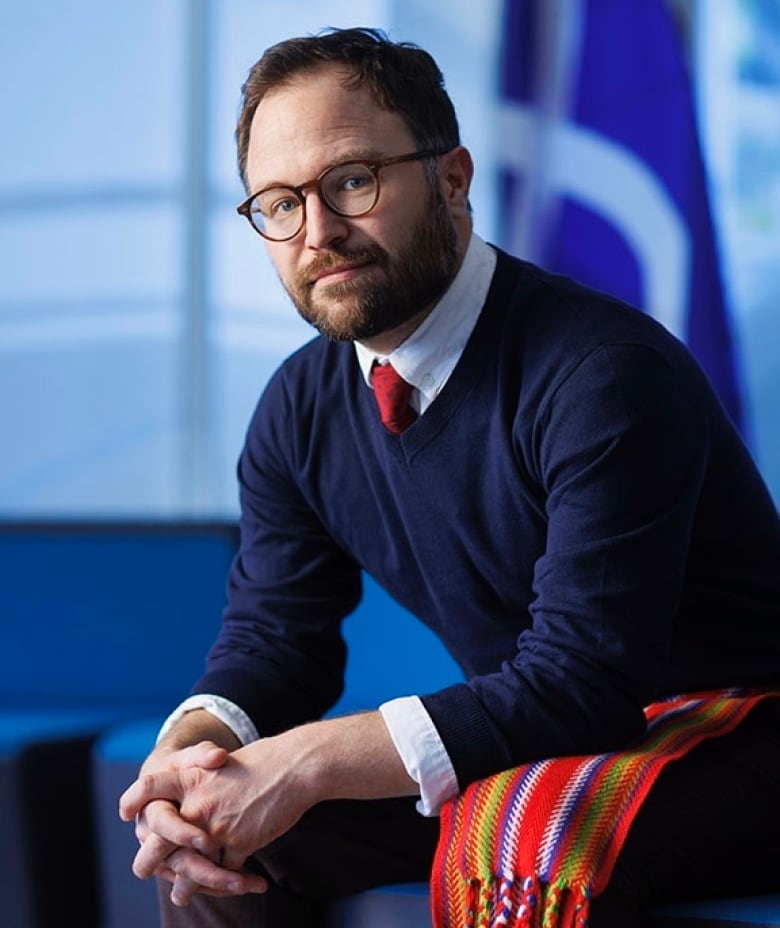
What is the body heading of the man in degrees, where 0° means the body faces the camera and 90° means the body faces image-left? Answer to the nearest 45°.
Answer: approximately 45°

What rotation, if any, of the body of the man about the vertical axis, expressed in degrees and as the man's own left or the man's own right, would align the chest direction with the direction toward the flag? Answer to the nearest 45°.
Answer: approximately 135° to the man's own right
